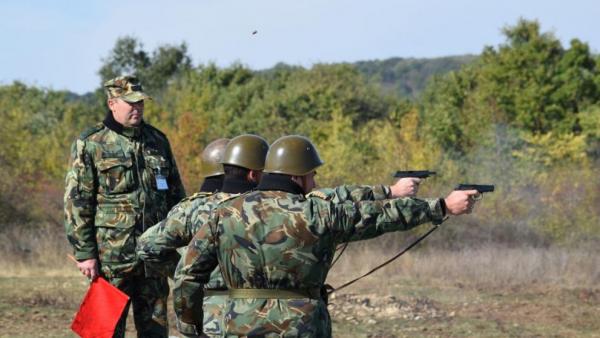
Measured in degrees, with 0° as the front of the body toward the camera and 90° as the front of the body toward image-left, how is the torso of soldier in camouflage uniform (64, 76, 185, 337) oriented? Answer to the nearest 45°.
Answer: approximately 315°

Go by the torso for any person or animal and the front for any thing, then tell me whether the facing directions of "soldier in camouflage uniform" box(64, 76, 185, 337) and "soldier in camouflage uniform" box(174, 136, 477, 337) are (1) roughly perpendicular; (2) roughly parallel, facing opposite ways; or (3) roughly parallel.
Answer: roughly perpendicular

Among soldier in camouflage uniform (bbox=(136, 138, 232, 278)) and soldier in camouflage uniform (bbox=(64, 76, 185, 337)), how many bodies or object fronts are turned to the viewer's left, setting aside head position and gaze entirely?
0

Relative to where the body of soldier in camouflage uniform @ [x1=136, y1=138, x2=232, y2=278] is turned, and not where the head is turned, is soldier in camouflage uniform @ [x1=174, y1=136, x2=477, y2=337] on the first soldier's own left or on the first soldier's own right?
on the first soldier's own right

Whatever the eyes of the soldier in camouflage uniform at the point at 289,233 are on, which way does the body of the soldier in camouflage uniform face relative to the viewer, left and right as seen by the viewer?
facing away from the viewer and to the right of the viewer

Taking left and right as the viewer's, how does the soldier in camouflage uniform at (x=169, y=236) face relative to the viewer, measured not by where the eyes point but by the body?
facing away from the viewer and to the right of the viewer

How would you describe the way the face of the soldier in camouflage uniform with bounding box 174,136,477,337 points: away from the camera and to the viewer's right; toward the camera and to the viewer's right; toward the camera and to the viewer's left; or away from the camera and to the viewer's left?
away from the camera and to the viewer's right

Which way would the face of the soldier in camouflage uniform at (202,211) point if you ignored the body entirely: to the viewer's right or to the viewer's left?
to the viewer's right

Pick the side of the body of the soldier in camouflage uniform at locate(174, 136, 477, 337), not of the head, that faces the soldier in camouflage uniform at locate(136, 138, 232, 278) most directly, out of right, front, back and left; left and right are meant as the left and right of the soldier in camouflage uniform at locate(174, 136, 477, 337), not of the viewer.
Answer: left

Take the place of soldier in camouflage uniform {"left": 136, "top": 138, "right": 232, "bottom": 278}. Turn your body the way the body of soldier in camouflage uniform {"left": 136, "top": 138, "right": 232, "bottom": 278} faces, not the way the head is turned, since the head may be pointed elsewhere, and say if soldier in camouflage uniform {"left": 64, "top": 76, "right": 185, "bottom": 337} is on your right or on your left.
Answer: on your left

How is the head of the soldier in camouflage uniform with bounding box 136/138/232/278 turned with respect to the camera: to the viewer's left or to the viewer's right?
to the viewer's right
